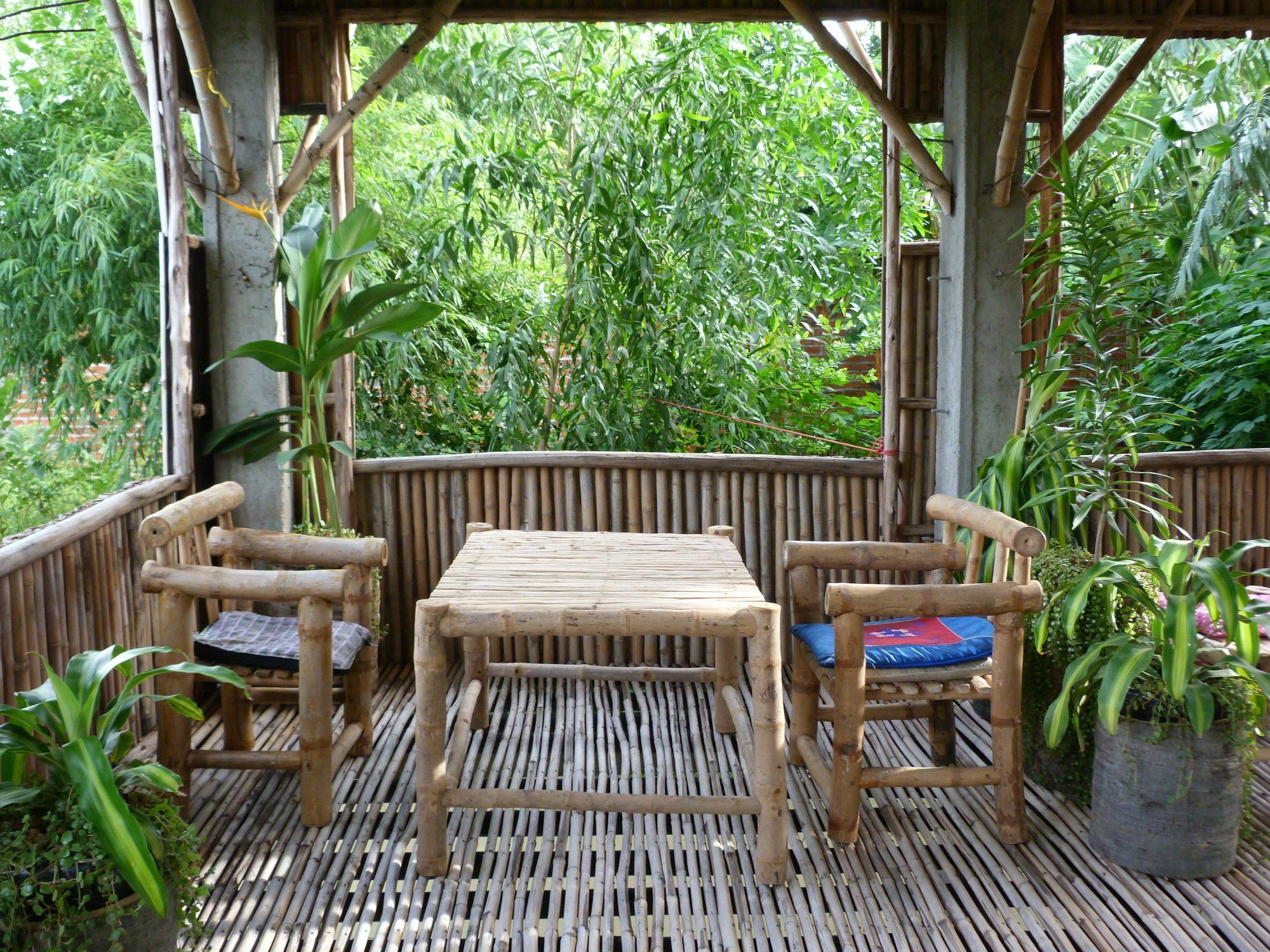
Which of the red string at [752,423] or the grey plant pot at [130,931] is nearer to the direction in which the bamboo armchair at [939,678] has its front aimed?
the grey plant pot

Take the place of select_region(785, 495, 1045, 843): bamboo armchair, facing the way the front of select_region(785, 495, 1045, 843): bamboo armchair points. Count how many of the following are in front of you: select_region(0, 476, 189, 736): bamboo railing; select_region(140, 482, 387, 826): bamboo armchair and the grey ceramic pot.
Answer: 2

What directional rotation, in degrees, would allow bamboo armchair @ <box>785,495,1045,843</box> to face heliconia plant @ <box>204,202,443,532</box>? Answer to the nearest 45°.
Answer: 0° — it already faces it

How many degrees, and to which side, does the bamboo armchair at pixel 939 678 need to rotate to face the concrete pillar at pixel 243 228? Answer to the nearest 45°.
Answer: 0° — it already faces it

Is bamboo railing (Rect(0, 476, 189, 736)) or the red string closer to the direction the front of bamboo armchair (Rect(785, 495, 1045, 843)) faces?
the bamboo railing

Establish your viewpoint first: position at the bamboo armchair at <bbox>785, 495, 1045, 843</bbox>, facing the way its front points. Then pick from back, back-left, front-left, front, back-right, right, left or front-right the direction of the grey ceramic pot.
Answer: back

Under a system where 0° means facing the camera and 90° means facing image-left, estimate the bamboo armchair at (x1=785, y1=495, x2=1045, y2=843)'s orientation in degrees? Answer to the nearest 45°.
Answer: approximately 90°

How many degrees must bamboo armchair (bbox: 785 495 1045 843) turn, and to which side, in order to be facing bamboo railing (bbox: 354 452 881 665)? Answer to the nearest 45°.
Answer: approximately 45° to its right

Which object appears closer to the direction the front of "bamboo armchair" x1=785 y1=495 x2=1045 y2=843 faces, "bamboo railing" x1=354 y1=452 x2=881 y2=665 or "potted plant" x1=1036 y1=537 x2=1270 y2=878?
the bamboo railing

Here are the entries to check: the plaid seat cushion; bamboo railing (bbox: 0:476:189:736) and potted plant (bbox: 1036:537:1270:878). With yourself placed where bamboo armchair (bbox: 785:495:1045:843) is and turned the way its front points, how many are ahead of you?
2
